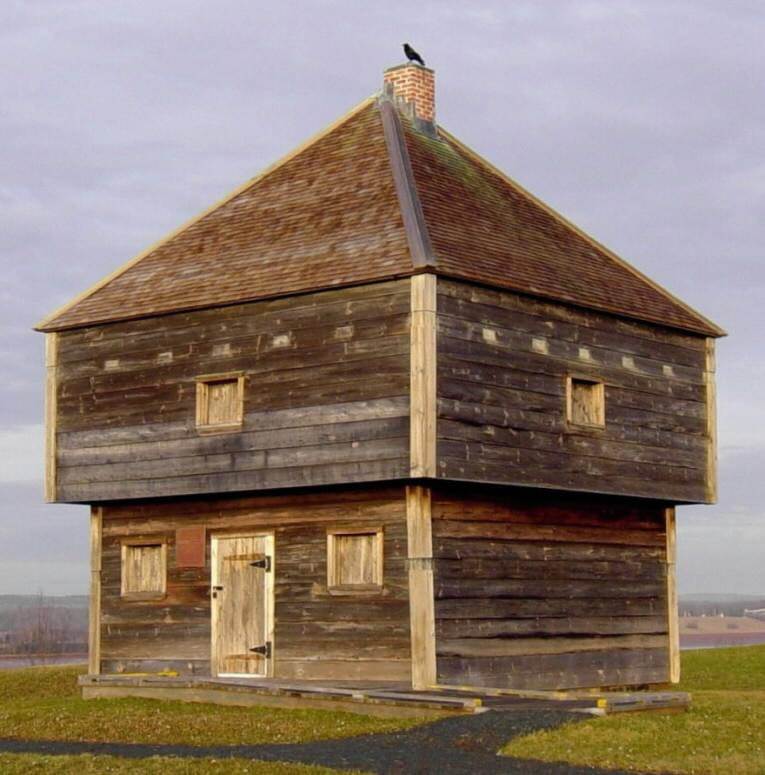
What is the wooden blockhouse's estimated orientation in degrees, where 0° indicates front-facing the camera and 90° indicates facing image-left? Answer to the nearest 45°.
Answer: approximately 45°

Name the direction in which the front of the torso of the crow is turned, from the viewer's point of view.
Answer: to the viewer's left

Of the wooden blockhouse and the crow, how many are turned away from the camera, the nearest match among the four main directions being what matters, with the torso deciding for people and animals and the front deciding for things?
0
